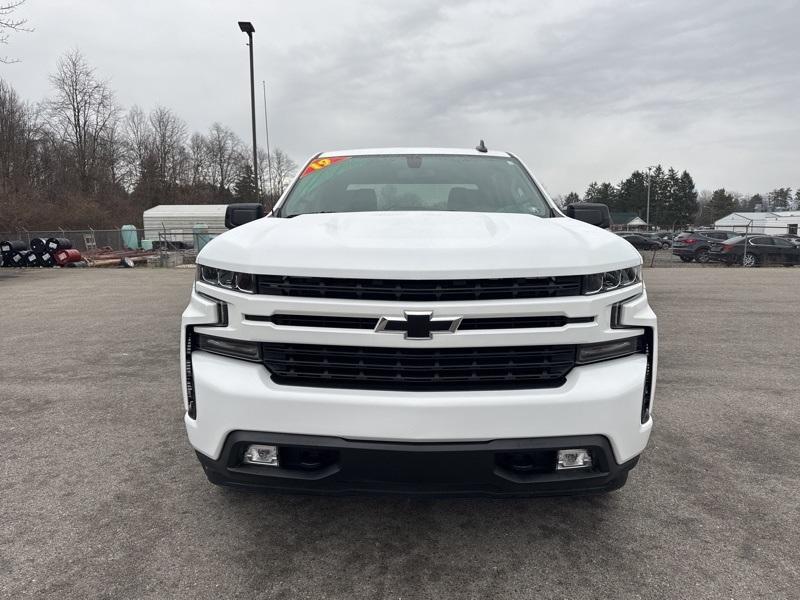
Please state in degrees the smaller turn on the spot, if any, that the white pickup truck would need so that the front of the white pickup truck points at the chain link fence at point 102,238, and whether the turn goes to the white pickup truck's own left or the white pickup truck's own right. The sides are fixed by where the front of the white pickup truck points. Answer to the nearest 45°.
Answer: approximately 135° to the white pickup truck's own right

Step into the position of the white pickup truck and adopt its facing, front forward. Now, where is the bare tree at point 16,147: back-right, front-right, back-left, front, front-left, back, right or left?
back-right

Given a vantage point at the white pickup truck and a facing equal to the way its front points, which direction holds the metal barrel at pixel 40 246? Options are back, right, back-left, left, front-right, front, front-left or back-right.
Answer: back-right

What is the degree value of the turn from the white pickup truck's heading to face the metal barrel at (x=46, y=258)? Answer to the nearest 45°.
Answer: approximately 135° to its right

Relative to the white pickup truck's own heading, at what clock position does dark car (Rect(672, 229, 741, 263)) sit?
The dark car is roughly at 7 o'clock from the white pickup truck.

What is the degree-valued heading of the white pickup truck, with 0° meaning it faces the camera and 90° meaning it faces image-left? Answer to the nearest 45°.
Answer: approximately 0°

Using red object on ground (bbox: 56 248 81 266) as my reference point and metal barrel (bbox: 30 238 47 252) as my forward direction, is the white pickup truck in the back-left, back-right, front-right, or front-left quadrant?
back-left
